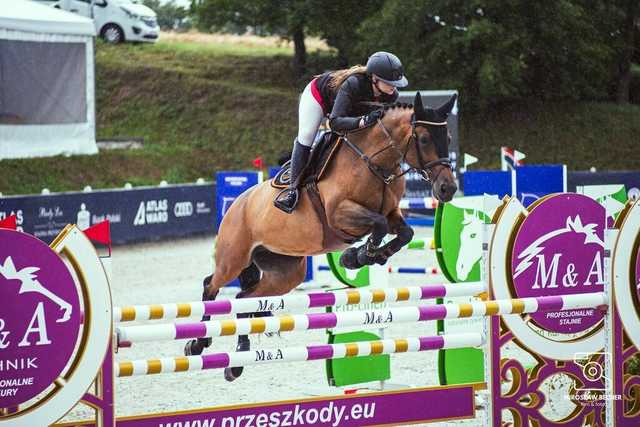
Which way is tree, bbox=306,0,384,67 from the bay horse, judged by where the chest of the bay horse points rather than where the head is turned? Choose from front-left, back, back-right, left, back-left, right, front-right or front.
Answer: back-left

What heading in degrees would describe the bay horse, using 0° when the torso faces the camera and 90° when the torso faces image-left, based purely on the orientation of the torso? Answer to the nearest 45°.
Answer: approximately 315°

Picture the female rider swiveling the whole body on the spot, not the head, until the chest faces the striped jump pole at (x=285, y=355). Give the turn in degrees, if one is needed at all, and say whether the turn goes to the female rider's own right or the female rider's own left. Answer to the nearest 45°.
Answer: approximately 45° to the female rider's own right

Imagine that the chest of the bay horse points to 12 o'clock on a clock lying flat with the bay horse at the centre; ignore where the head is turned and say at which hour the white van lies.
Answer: The white van is roughly at 7 o'clock from the bay horse.

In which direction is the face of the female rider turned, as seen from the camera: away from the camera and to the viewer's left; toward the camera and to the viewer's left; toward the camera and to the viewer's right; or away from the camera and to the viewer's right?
toward the camera and to the viewer's right

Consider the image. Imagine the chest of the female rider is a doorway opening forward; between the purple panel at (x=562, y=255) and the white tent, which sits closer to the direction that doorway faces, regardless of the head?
the purple panel

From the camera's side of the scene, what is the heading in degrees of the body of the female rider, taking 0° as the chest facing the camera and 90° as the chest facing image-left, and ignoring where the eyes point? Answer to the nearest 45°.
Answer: approximately 315°

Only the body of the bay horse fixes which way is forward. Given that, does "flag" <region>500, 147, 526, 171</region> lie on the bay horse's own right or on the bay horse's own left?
on the bay horse's own left
